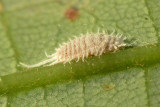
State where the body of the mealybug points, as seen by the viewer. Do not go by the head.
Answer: to the viewer's right
